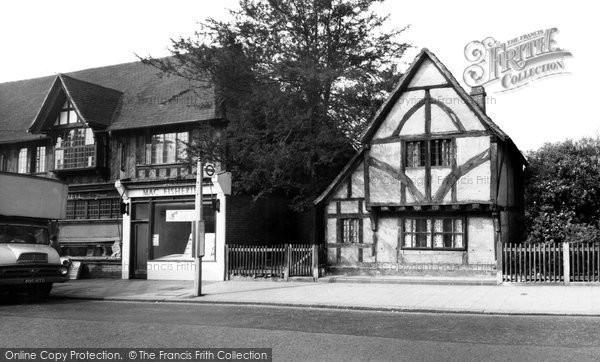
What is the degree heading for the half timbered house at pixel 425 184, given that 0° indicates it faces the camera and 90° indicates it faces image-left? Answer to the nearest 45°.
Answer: approximately 0°

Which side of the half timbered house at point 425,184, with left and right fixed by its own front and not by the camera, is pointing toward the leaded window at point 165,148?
right

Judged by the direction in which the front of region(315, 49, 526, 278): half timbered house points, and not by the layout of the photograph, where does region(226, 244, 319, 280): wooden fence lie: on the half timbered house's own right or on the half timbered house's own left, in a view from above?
on the half timbered house's own right

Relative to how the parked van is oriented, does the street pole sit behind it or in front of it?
in front

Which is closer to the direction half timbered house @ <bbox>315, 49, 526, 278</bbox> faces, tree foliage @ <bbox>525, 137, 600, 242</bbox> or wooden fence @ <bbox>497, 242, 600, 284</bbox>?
the wooden fence

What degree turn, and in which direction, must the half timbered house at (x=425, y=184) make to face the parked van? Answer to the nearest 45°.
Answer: approximately 45° to its right

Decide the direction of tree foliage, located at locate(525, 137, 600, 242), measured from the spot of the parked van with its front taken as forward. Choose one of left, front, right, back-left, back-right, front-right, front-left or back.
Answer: front-left
